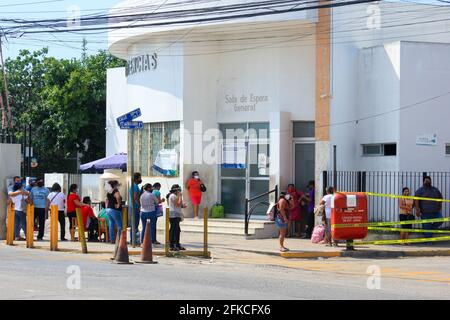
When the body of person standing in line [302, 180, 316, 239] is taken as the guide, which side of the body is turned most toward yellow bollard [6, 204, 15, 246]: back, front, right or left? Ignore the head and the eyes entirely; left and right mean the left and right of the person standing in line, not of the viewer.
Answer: front

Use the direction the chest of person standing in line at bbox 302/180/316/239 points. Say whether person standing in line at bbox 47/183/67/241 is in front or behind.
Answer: in front

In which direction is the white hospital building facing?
toward the camera

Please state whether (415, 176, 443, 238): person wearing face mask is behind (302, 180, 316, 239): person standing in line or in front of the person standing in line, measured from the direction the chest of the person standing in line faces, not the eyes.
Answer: behind

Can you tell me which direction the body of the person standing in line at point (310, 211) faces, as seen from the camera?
to the viewer's left

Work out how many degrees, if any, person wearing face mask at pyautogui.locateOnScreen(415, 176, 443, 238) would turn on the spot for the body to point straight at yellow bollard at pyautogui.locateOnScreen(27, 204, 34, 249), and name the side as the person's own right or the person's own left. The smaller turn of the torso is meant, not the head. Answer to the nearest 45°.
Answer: approximately 45° to the person's own right

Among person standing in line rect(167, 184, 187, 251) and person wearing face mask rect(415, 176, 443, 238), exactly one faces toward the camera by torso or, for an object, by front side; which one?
the person wearing face mask

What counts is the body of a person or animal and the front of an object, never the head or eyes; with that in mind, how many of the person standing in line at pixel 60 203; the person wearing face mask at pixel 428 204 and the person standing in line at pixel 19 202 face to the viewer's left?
0

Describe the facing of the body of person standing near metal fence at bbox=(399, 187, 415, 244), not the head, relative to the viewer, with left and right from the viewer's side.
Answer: facing the viewer

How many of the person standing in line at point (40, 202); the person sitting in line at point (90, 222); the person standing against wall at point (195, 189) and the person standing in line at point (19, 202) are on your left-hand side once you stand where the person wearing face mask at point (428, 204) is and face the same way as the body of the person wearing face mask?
0

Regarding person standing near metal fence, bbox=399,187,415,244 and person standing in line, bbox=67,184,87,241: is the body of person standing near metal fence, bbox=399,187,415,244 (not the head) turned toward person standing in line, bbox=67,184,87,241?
no
